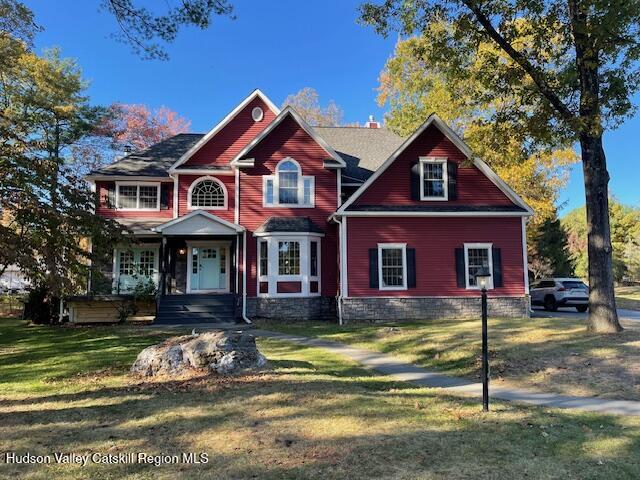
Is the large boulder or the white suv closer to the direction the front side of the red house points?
the large boulder

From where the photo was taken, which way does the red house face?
toward the camera

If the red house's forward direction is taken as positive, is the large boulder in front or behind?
in front

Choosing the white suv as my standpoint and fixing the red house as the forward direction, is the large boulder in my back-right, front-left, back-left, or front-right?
front-left

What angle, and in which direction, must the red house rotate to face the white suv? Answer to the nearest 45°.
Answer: approximately 90° to its left

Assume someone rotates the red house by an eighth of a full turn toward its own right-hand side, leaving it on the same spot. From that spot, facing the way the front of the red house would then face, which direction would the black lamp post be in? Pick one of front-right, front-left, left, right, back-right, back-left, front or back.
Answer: front-left
